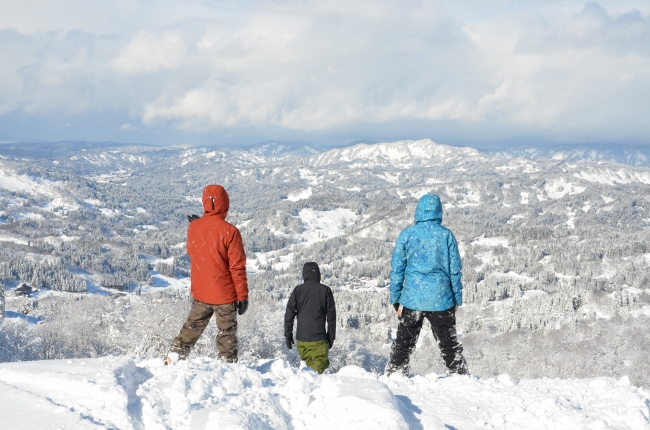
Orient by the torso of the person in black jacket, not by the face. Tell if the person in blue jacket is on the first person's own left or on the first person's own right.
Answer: on the first person's own right

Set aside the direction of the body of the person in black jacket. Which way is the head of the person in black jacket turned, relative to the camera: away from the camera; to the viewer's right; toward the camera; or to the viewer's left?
away from the camera

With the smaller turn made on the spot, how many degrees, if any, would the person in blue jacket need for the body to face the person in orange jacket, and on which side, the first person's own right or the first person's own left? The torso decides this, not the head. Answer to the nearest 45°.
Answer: approximately 90° to the first person's own left

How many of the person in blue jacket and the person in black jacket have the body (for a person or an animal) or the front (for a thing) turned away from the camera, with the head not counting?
2

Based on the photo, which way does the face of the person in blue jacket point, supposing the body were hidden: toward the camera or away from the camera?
away from the camera

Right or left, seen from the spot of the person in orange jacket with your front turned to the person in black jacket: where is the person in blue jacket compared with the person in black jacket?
right

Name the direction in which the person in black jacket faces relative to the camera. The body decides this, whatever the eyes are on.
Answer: away from the camera

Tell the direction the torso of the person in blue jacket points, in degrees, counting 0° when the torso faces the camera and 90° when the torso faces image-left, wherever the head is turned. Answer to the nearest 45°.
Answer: approximately 180°

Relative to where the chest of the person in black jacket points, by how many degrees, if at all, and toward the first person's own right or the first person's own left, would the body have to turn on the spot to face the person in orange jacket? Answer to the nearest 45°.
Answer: approximately 135° to the first person's own left

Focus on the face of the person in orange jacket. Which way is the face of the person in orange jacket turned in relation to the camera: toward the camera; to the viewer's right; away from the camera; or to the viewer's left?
away from the camera
